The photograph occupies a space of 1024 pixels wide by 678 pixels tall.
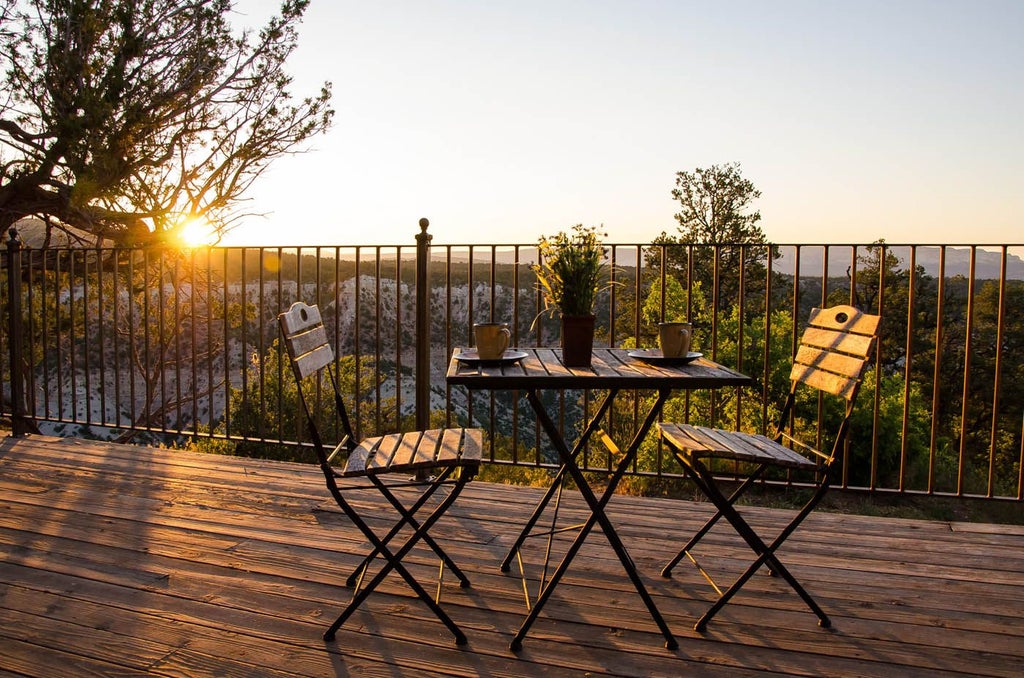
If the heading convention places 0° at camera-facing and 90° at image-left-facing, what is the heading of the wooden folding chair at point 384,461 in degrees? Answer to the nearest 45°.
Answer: approximately 270°

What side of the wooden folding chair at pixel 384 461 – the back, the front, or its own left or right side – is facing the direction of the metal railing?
left

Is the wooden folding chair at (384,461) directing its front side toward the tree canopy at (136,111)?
no

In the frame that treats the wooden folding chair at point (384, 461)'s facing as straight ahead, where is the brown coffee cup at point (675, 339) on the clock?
The brown coffee cup is roughly at 12 o'clock from the wooden folding chair.

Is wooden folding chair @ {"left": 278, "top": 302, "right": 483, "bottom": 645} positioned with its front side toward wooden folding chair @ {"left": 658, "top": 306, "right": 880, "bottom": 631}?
yes

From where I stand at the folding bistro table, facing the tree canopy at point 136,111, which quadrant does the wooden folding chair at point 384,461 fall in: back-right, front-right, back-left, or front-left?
front-left

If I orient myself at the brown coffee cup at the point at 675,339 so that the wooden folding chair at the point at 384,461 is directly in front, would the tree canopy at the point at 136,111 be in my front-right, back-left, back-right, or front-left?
front-right
